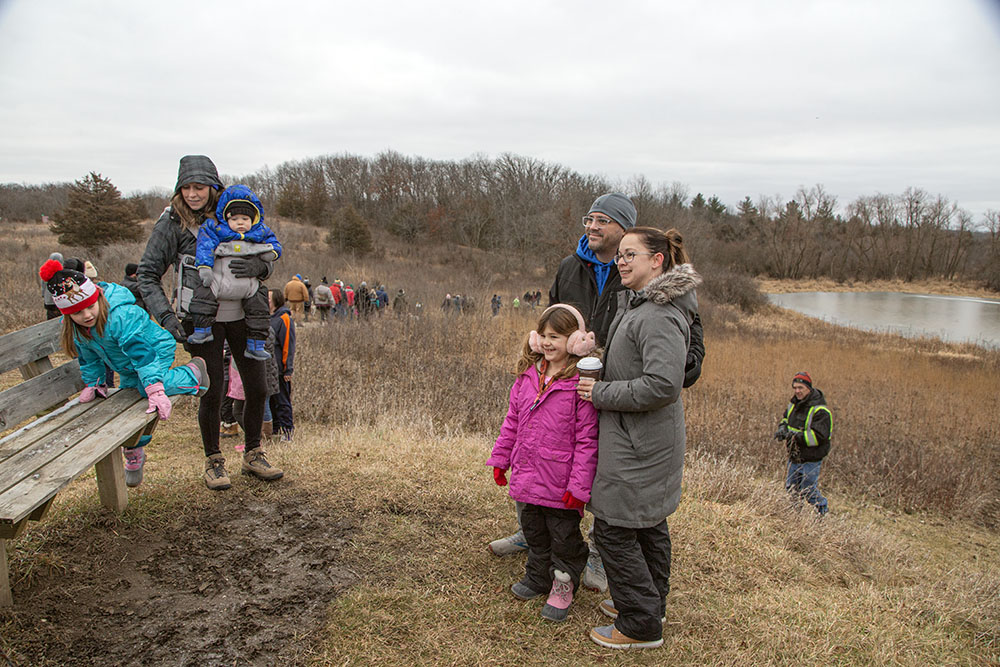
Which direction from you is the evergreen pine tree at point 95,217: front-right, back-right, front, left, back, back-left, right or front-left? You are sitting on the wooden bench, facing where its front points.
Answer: back-left

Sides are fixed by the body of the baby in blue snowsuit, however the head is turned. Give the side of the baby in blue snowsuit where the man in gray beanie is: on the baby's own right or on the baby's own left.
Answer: on the baby's own left

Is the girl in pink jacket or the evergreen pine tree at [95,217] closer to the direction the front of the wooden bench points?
the girl in pink jacket
